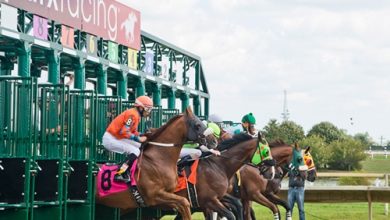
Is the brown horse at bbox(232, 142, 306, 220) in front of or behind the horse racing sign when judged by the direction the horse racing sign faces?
in front

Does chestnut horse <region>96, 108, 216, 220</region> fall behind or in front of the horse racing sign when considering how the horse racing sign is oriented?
in front

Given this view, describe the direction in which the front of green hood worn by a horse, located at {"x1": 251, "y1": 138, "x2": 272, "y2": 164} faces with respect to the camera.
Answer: to the viewer's right

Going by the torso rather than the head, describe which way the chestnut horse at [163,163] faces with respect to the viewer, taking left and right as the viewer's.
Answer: facing to the right of the viewer

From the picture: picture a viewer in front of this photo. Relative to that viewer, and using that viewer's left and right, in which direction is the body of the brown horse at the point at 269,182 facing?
facing to the right of the viewer

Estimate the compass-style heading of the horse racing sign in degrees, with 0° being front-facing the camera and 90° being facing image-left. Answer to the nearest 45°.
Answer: approximately 315°
